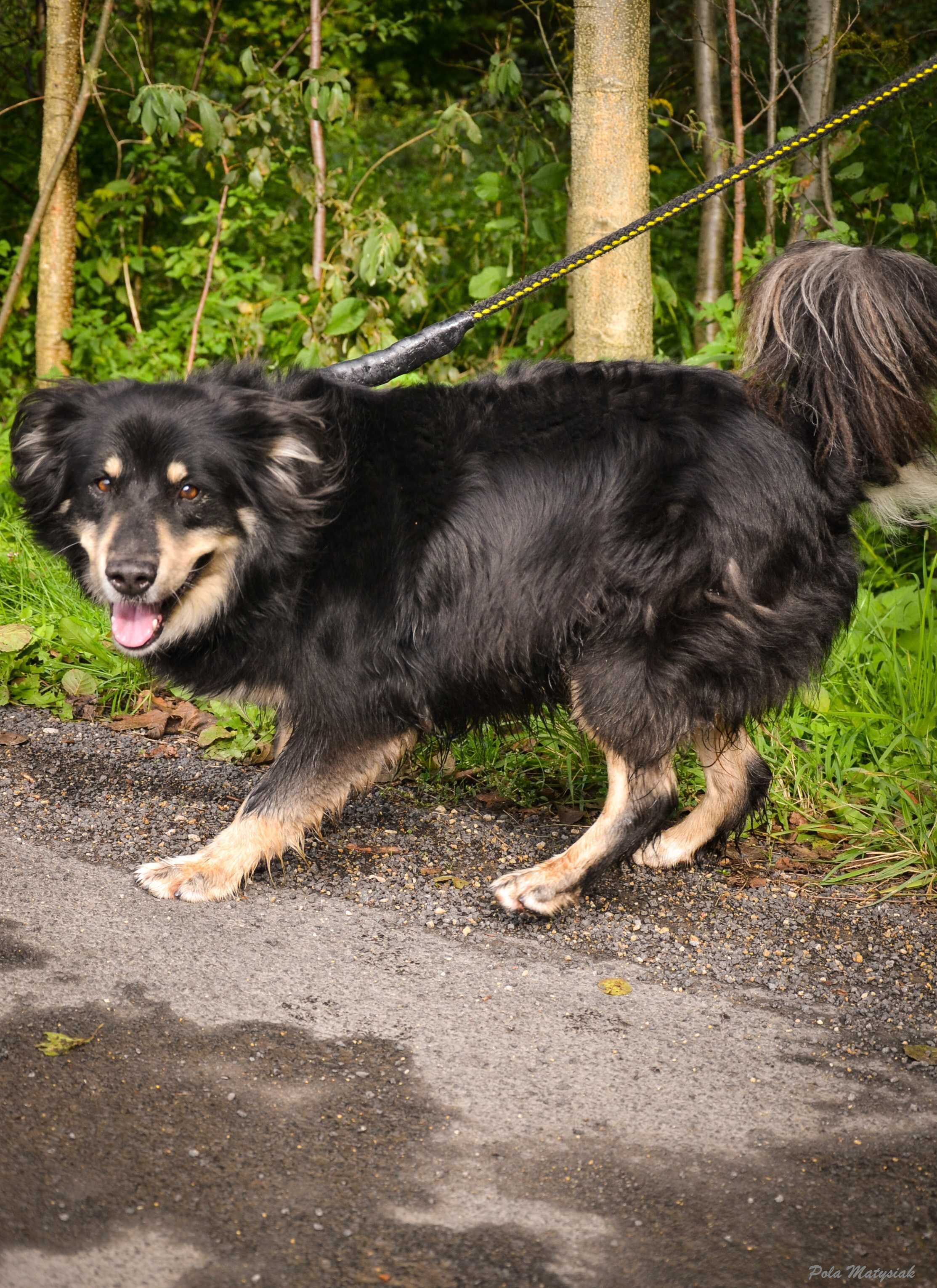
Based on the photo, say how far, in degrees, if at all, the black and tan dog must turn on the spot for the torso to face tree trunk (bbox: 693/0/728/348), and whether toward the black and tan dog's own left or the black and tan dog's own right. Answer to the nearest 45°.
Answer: approximately 90° to the black and tan dog's own right

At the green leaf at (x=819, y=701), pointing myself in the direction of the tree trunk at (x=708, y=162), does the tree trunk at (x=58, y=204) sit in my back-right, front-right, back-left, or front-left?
front-left

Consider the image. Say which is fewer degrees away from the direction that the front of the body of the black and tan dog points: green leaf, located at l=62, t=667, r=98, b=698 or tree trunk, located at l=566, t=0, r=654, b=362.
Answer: the green leaf

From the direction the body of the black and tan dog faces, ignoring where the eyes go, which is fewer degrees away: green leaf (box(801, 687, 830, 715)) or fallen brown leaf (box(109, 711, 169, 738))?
the fallen brown leaf

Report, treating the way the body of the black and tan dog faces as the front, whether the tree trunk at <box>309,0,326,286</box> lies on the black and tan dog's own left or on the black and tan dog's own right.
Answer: on the black and tan dog's own right

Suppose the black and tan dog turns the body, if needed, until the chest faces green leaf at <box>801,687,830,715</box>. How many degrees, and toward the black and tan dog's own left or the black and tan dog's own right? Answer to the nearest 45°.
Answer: approximately 135° to the black and tan dog's own right

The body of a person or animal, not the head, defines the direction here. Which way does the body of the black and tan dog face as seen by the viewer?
to the viewer's left

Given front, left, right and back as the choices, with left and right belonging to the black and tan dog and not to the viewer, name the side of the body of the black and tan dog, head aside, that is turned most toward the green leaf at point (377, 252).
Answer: right

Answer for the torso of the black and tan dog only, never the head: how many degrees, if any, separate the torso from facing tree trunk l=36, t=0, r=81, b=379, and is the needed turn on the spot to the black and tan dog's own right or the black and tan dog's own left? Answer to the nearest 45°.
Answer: approximately 45° to the black and tan dog's own right

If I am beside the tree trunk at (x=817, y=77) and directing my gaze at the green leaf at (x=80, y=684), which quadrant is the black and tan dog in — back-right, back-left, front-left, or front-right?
front-left

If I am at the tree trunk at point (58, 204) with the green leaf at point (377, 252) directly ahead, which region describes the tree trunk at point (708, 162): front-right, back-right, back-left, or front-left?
front-left
